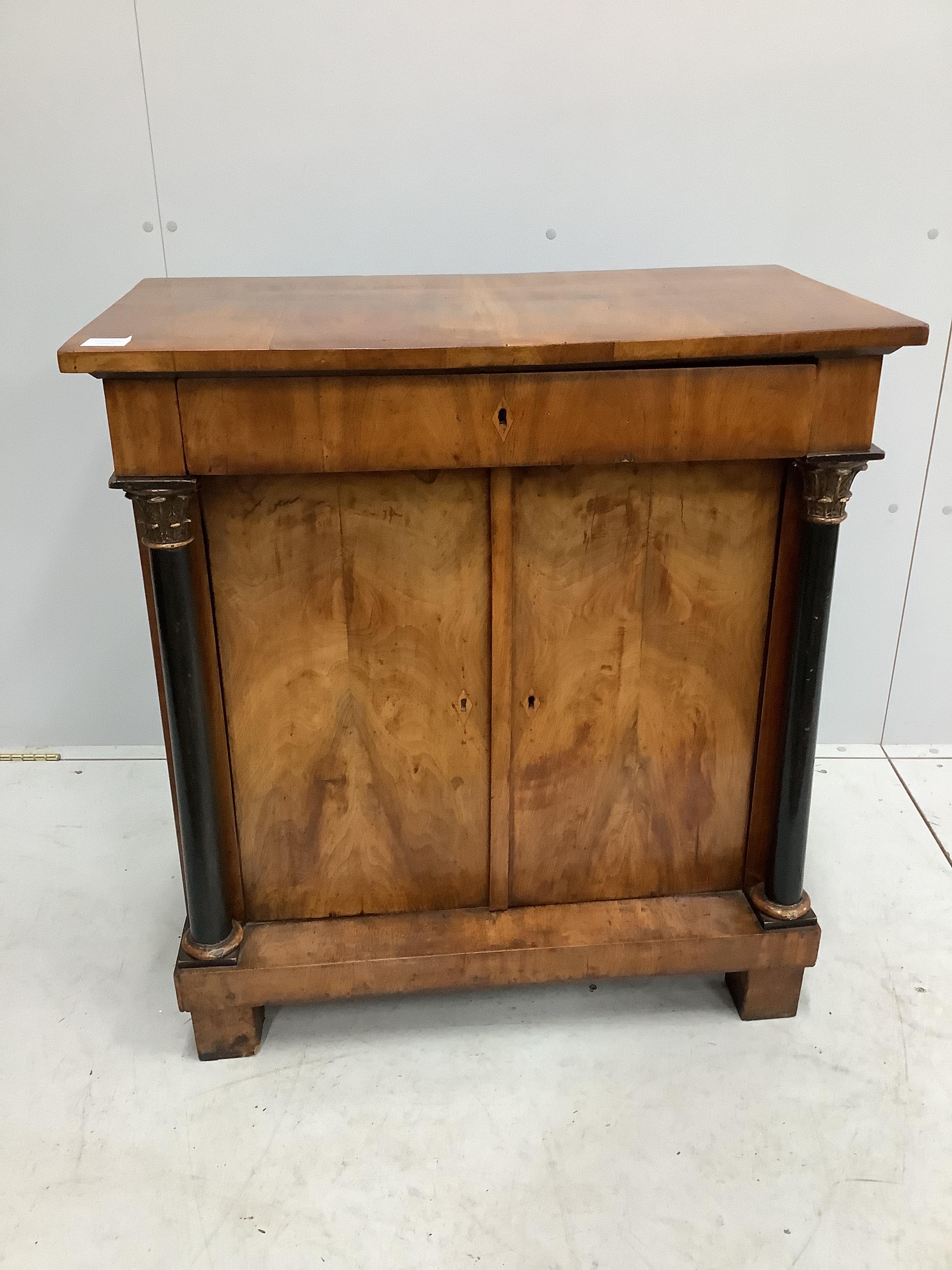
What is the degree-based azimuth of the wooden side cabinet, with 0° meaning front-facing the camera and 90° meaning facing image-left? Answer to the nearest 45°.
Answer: approximately 0°
